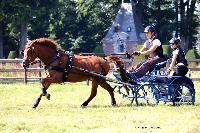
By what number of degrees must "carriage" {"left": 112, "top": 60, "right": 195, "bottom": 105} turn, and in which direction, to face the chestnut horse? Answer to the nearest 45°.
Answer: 0° — it already faces it

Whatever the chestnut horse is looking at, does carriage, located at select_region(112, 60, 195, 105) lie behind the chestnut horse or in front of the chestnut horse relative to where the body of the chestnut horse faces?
behind

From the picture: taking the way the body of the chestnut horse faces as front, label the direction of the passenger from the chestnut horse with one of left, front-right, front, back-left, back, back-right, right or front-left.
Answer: back

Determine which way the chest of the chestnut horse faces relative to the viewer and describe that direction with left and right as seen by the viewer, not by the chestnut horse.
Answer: facing to the left of the viewer

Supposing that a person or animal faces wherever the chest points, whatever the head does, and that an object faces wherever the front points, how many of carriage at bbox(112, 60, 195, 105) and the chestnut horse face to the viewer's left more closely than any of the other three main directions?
2

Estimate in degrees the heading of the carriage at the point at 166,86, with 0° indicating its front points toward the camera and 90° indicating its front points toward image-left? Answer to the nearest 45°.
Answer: approximately 90°

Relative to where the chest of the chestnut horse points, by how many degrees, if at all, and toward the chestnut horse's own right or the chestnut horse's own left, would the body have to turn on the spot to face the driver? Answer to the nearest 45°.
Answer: approximately 180°
